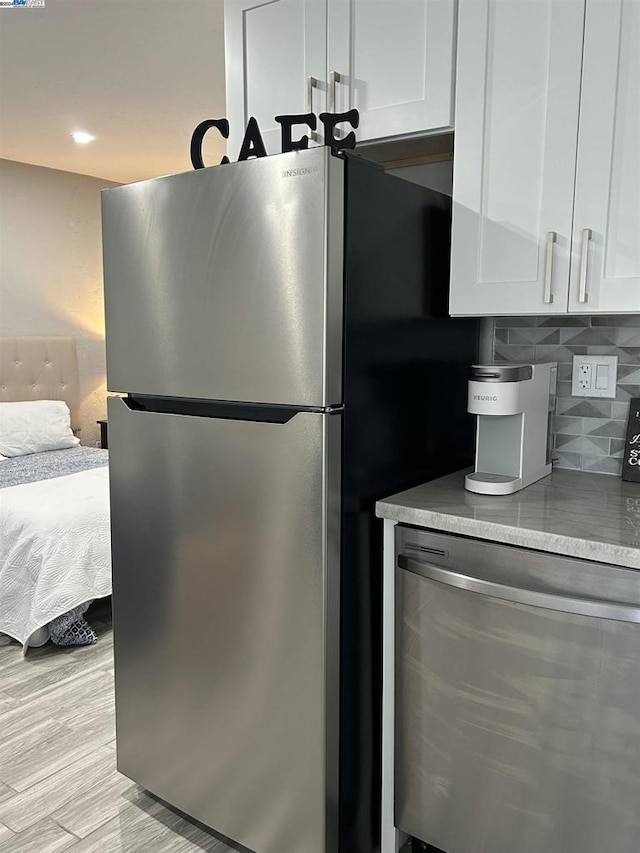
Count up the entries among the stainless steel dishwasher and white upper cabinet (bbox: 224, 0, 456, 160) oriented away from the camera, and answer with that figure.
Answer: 0

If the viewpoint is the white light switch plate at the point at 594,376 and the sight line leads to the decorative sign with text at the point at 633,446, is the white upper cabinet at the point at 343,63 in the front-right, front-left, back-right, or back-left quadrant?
back-right

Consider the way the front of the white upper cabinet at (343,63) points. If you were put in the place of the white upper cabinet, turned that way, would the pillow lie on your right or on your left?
on your right

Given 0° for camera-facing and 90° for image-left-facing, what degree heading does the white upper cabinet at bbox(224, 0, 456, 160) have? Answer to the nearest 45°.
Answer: approximately 45°

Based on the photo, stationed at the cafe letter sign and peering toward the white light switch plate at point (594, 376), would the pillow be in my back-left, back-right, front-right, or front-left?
back-left

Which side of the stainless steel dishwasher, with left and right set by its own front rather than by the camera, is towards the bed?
right

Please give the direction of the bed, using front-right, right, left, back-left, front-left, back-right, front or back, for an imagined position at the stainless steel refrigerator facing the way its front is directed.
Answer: right

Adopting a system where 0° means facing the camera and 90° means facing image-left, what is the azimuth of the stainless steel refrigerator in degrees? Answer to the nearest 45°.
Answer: approximately 45°
